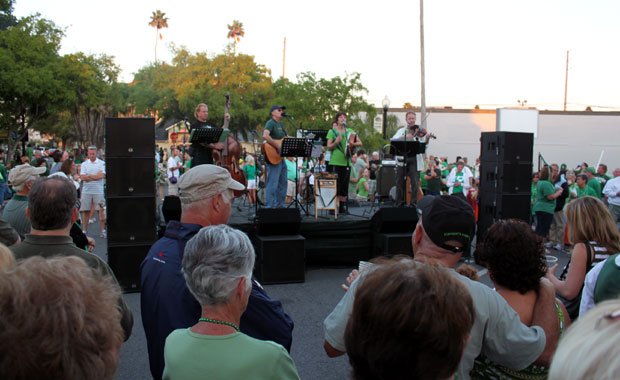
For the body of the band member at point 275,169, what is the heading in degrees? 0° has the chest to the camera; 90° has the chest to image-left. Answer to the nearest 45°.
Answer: approximately 315°

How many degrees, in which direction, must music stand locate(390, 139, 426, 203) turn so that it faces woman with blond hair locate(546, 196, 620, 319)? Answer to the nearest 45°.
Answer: approximately 180°

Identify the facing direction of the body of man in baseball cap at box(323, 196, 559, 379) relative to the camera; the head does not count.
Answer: away from the camera

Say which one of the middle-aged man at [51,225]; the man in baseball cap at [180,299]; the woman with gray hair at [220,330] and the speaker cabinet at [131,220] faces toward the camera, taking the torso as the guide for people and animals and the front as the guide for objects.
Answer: the speaker cabinet

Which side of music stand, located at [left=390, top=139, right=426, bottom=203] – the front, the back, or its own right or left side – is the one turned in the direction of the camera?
back

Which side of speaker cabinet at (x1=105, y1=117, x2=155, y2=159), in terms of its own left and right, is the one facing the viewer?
front

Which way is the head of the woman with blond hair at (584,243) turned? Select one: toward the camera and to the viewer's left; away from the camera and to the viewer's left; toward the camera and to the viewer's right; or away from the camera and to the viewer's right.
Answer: away from the camera and to the viewer's left

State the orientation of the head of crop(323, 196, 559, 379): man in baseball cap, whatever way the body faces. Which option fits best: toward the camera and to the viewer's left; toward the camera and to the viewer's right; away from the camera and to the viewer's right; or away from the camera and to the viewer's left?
away from the camera and to the viewer's left

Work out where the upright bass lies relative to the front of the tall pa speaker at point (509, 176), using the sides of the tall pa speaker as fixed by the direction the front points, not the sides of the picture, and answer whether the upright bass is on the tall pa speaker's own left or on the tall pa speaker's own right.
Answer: on the tall pa speaker's own right

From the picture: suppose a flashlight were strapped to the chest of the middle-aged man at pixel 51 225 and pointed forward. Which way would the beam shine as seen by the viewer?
away from the camera
